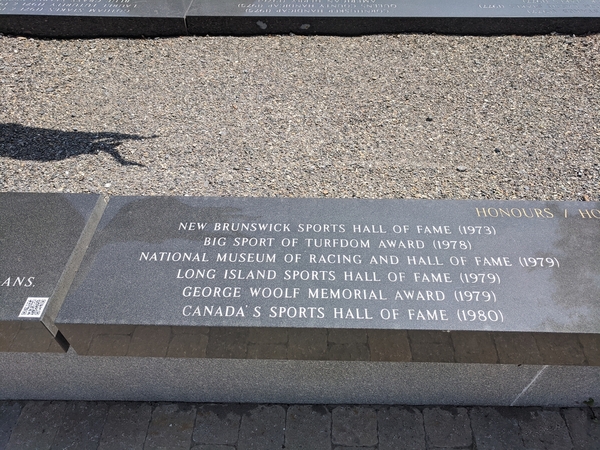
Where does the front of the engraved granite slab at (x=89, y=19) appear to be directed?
away from the camera

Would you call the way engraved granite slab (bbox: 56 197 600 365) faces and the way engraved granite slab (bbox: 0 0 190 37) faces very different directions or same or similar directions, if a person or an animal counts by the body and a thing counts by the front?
very different directions

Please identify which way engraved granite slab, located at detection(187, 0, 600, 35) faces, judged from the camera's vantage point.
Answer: facing away from the viewer

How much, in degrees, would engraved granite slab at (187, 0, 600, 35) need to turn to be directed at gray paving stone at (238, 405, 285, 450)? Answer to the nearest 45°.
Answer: approximately 180°

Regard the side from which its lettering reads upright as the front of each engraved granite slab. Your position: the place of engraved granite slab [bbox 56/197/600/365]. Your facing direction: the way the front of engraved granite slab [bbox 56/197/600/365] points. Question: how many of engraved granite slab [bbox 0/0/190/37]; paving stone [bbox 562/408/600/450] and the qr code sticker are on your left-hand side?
1

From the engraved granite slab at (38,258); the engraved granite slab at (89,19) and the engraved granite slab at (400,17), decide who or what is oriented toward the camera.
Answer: the engraved granite slab at (38,258)

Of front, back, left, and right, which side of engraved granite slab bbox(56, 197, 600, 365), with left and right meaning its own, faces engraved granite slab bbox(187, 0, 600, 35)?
back

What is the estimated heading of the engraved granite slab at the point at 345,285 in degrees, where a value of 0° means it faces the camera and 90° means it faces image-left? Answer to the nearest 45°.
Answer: approximately 0°

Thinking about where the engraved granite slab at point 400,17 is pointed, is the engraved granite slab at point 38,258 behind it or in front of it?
behind

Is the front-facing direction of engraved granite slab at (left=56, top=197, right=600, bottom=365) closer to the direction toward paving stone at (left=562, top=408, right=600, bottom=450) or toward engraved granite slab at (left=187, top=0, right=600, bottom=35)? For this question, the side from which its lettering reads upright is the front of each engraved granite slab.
the paving stone

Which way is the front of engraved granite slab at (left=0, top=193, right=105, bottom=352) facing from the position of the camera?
facing the viewer

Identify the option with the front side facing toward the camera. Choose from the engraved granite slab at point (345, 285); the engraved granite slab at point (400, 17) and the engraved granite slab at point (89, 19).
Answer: the engraved granite slab at point (345, 285)

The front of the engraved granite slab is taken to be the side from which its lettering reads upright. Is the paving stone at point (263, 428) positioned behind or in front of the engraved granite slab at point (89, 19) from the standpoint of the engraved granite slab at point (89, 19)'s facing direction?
behind

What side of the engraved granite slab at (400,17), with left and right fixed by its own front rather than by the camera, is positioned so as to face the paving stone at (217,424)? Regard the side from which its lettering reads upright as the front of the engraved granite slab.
back
